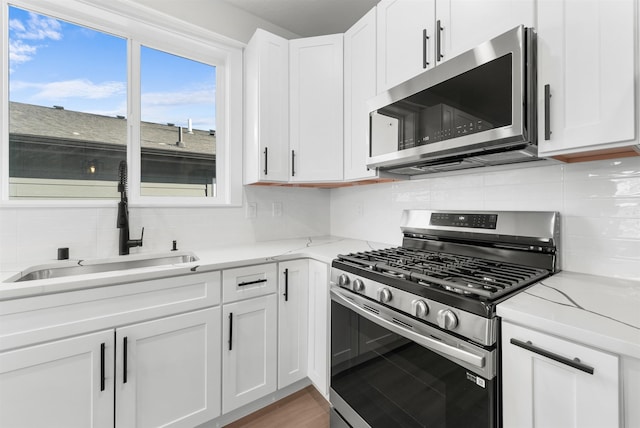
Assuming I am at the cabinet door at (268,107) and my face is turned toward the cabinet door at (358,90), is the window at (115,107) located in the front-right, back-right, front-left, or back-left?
back-right

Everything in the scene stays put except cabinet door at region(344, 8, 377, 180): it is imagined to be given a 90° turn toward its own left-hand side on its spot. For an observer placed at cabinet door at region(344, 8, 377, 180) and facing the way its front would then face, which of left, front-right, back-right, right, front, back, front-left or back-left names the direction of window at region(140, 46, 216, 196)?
back-right

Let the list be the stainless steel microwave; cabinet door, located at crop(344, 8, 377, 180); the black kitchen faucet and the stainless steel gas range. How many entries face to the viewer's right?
0

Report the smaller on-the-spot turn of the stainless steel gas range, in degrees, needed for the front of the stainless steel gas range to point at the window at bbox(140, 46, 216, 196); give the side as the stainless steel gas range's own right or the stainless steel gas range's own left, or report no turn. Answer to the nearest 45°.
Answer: approximately 45° to the stainless steel gas range's own right

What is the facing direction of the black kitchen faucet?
toward the camera

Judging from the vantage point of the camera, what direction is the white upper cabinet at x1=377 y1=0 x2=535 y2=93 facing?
facing the viewer and to the left of the viewer

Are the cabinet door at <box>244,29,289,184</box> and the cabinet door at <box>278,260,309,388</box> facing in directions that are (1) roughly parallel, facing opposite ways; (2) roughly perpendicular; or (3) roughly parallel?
roughly parallel

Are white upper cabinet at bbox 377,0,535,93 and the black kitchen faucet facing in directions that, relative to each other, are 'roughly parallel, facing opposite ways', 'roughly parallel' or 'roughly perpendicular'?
roughly perpendicular

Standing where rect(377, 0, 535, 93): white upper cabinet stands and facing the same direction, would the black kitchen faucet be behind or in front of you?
in front

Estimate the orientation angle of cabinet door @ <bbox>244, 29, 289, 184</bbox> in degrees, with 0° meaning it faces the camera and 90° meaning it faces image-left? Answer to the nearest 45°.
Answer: approximately 315°

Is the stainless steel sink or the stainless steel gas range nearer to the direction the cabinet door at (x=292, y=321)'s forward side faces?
the stainless steel gas range

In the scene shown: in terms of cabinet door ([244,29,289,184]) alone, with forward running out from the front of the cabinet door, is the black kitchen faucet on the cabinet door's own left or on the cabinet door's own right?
on the cabinet door's own right

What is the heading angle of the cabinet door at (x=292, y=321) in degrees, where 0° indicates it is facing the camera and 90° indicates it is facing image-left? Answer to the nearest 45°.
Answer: approximately 315°

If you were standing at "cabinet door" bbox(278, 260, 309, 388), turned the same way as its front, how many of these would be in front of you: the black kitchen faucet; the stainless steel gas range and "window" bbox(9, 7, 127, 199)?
1
